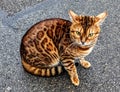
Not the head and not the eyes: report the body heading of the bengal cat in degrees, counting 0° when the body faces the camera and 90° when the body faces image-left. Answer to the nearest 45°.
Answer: approximately 315°
